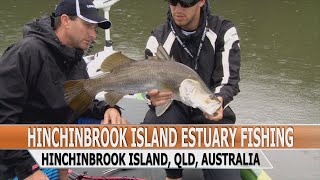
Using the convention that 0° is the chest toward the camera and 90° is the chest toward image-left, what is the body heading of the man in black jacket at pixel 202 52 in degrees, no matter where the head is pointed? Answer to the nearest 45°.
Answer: approximately 0°

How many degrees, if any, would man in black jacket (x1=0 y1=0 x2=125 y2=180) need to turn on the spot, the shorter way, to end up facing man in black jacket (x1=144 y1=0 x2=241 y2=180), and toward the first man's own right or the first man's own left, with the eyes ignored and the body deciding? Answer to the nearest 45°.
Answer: approximately 45° to the first man's own left

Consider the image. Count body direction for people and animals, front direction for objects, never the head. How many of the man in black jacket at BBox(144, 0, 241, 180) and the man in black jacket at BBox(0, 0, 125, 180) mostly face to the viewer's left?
0

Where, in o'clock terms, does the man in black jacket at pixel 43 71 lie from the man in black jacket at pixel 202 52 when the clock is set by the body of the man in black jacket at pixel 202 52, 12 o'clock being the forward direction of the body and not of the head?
the man in black jacket at pixel 43 71 is roughly at 2 o'clock from the man in black jacket at pixel 202 52.
